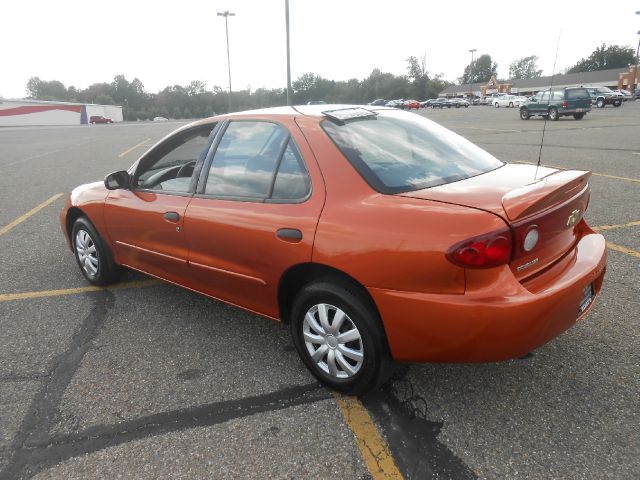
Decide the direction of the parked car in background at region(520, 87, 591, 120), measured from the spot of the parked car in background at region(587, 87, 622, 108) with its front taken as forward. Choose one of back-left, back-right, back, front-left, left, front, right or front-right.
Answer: front-right

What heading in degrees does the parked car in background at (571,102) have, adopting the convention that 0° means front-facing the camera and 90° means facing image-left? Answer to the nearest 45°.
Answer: approximately 135°

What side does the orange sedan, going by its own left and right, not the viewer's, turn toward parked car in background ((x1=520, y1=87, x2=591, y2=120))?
right

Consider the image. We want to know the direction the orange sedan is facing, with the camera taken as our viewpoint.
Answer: facing away from the viewer and to the left of the viewer

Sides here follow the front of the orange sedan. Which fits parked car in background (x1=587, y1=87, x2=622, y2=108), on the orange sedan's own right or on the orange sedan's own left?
on the orange sedan's own right
